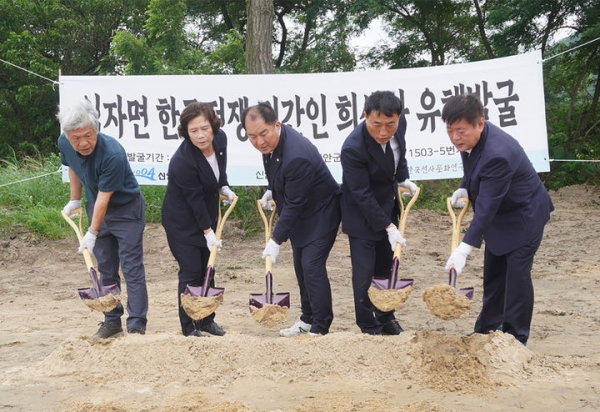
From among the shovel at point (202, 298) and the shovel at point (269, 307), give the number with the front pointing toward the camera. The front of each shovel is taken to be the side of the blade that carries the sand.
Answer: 2

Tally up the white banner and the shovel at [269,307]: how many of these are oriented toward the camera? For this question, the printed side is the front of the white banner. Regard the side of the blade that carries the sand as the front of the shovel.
2

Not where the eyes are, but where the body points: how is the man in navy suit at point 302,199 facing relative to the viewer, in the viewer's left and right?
facing the viewer and to the left of the viewer

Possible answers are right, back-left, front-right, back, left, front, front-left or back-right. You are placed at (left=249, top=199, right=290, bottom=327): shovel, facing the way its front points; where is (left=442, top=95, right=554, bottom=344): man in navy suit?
left

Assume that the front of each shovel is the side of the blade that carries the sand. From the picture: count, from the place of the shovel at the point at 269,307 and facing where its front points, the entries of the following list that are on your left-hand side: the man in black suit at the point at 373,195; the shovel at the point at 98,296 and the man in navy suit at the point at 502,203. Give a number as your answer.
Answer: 2

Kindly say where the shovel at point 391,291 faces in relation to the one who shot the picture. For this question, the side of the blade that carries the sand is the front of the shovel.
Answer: facing the viewer

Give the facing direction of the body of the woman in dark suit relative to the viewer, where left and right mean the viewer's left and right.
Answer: facing the viewer and to the right of the viewer

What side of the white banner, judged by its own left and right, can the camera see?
front

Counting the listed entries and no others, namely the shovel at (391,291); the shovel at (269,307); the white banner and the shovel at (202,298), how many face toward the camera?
4

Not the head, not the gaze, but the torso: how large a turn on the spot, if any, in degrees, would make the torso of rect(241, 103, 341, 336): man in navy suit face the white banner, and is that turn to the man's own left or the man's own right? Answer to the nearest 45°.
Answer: approximately 135° to the man's own right

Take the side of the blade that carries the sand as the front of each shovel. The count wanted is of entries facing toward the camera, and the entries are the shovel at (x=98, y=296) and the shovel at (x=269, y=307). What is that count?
2
